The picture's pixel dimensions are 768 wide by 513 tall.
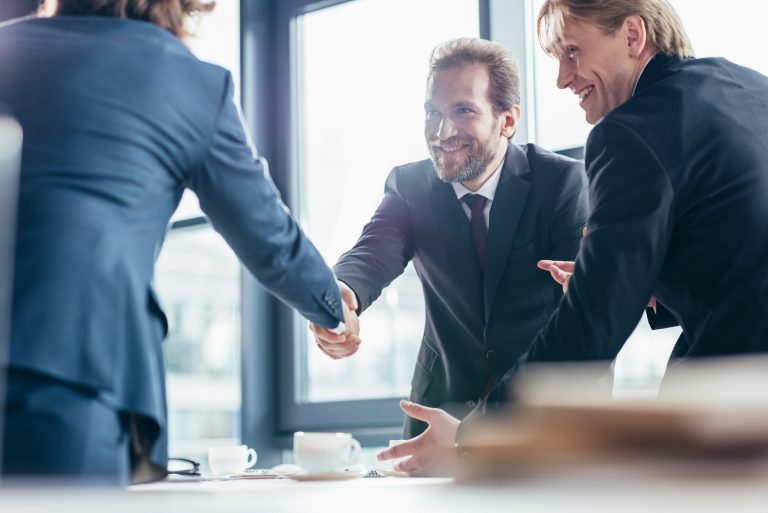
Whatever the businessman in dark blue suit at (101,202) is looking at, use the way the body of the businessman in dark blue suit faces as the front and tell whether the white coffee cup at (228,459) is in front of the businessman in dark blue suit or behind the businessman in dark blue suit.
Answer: in front

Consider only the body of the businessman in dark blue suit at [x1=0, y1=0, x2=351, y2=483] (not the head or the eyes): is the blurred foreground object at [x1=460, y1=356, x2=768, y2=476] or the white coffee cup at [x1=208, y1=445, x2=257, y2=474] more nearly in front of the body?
the white coffee cup

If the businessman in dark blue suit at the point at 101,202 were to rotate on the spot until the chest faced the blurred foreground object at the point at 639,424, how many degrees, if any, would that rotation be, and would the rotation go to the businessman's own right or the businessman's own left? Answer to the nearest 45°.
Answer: approximately 135° to the businessman's own right

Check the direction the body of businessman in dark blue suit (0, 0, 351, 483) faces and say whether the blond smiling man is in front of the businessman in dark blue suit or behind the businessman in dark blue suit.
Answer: in front

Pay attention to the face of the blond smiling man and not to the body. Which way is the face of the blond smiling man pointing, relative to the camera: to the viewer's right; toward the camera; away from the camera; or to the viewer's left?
to the viewer's left

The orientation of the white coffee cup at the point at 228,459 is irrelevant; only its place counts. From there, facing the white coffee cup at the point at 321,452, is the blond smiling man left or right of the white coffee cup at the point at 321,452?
left

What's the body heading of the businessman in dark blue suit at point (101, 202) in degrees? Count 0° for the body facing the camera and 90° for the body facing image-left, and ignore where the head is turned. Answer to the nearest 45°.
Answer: approximately 225°
